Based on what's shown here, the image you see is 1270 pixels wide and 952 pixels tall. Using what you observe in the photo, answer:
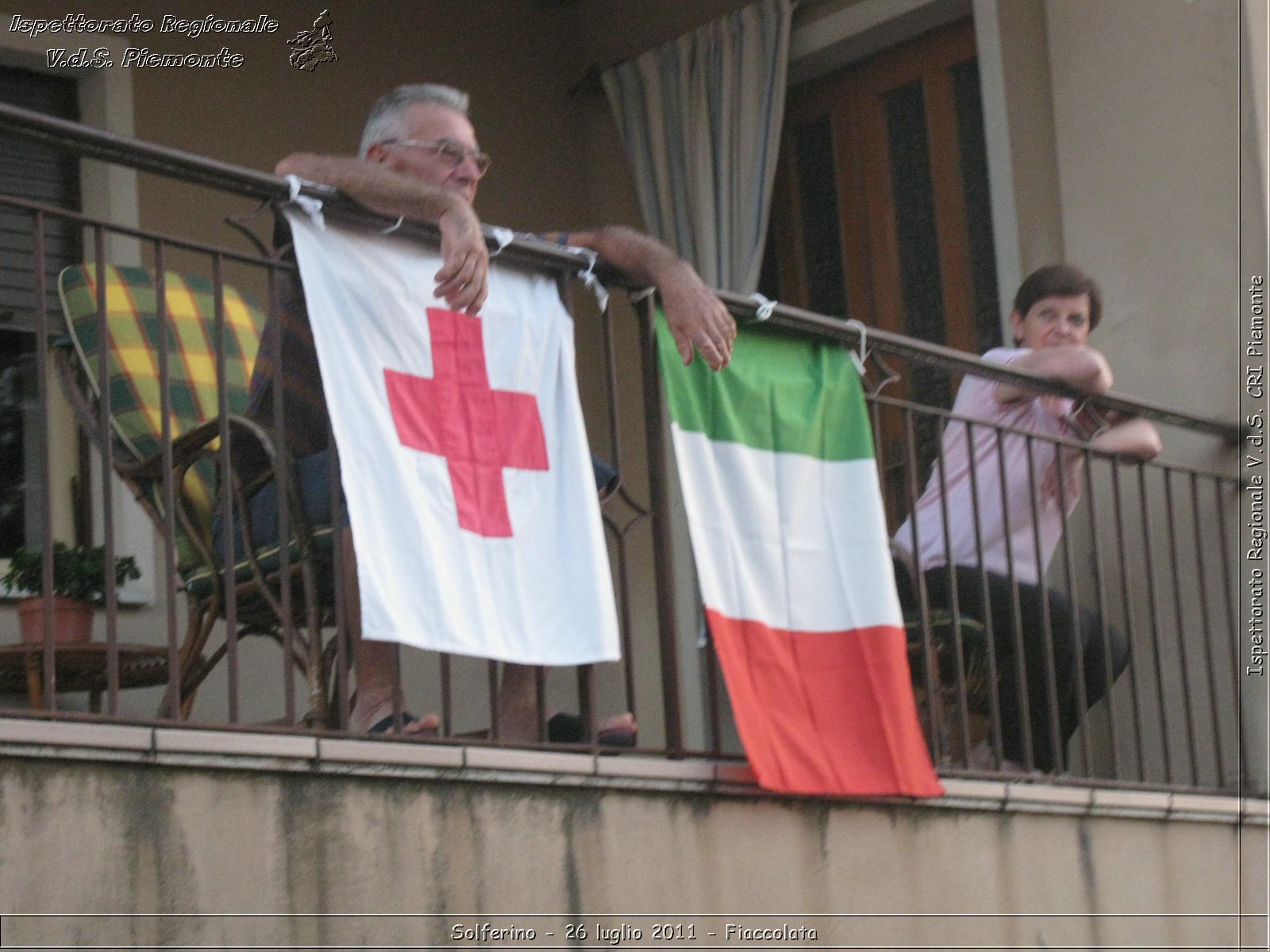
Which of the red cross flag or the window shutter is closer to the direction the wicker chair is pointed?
the red cross flag

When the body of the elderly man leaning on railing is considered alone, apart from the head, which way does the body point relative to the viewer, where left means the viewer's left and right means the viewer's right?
facing the viewer and to the right of the viewer

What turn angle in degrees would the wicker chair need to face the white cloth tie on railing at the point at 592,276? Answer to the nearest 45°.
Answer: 0° — it already faces it

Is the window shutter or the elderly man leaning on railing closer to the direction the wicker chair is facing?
the elderly man leaning on railing

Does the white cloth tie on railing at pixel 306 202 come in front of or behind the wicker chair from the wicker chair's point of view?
in front

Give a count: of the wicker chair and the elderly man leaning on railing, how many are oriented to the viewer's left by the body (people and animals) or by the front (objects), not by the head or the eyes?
0
